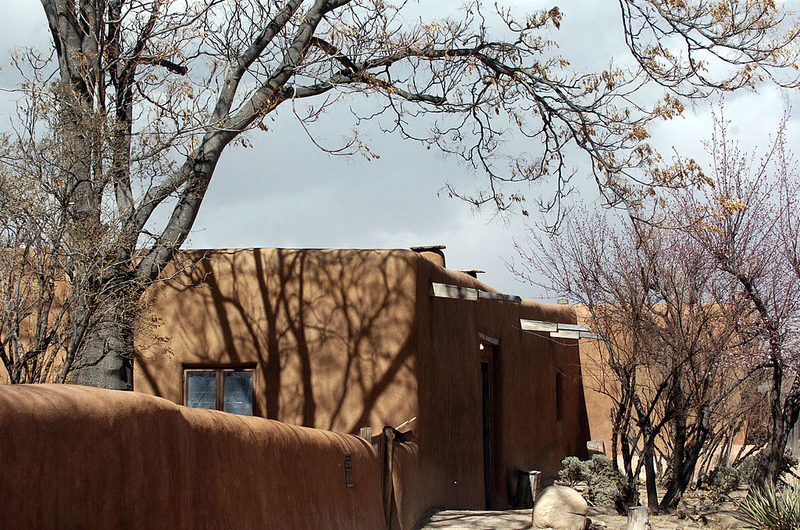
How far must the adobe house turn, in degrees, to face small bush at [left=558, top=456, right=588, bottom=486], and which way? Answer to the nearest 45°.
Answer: approximately 45° to its left

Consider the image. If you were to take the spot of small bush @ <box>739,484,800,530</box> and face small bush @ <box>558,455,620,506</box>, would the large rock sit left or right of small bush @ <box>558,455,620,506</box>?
left

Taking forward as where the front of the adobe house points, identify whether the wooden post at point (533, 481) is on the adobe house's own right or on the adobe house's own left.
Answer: on the adobe house's own left
